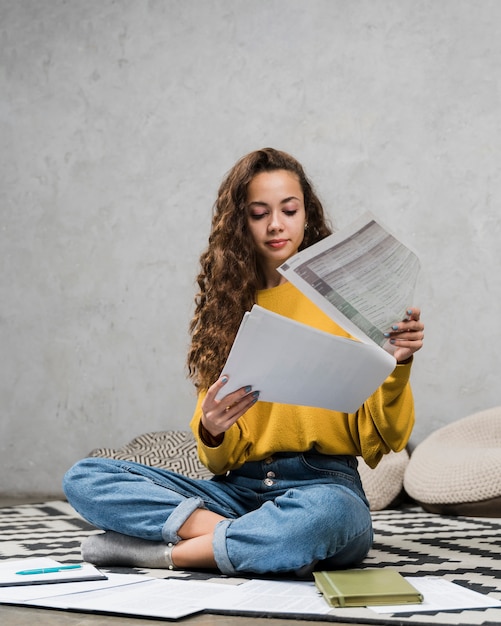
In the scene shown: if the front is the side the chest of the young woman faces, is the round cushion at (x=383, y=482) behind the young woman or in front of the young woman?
behind

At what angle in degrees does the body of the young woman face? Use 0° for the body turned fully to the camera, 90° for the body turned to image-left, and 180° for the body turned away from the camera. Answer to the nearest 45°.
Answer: approximately 45°
